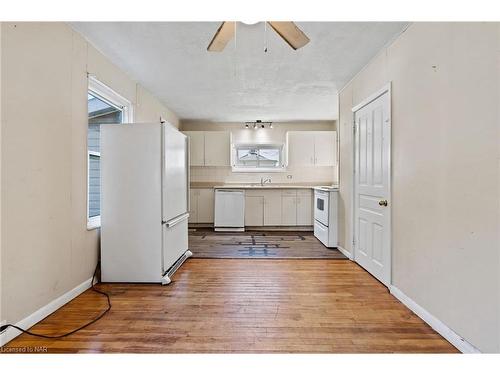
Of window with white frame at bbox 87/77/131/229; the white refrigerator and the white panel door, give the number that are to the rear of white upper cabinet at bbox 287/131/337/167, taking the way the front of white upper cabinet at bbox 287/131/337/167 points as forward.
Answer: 0

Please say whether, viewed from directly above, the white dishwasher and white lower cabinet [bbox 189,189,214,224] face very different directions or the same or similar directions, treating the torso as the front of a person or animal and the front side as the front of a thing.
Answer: same or similar directions

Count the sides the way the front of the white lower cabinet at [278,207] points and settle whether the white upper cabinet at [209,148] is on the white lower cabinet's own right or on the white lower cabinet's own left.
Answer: on the white lower cabinet's own right

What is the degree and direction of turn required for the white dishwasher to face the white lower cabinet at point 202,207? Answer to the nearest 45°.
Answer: approximately 135° to its right

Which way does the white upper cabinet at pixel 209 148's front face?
toward the camera

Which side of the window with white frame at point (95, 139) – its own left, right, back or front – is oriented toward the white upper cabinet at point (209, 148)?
left

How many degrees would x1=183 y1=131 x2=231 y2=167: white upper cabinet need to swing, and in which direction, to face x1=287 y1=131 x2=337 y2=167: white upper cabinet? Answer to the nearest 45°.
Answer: approximately 90° to its left

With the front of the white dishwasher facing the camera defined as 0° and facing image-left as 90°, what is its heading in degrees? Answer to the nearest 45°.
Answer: approximately 0°

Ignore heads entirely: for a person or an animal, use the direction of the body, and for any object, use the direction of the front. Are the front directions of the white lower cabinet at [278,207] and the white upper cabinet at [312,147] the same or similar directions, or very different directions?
same or similar directions

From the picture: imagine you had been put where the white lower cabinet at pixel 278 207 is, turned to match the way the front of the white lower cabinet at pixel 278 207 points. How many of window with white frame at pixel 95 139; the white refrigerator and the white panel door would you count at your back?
0

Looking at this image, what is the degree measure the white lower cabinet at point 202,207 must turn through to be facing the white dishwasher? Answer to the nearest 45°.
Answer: approximately 45° to its left

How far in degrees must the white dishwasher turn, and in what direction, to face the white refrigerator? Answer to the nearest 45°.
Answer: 0° — it already faces it

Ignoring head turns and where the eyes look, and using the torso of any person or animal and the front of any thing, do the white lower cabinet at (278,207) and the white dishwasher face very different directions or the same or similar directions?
same or similar directions

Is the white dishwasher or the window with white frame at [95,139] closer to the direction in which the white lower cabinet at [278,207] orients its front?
the window with white frame

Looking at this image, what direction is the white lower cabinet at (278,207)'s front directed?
toward the camera
